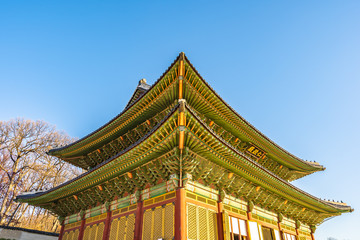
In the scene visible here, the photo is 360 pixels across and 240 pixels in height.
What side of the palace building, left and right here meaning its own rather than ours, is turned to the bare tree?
back

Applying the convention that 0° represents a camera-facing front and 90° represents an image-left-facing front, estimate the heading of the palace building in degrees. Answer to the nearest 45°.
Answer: approximately 315°
